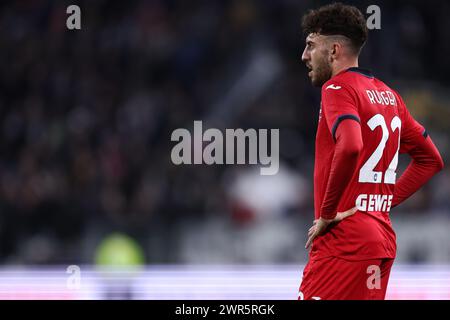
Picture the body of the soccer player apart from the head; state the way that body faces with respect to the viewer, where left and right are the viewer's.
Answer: facing away from the viewer and to the left of the viewer

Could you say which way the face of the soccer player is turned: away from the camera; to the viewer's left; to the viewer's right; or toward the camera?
to the viewer's left
